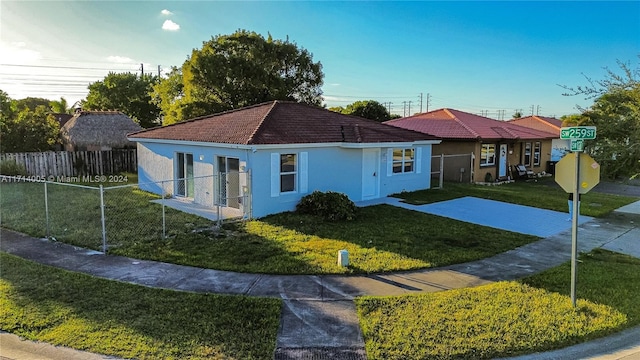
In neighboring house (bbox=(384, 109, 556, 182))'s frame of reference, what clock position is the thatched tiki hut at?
The thatched tiki hut is roughly at 4 o'clock from the neighboring house.

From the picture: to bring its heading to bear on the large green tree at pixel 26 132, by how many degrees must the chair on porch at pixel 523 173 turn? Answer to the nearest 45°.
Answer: approximately 90° to its right

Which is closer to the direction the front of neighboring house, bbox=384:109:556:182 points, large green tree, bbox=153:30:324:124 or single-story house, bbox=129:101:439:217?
the single-story house

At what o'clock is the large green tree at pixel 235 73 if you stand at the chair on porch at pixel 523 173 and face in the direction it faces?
The large green tree is roughly at 4 o'clock from the chair on porch.

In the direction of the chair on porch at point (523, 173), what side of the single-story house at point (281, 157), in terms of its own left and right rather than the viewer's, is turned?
left

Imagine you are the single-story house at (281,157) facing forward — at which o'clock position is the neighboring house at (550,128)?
The neighboring house is roughly at 9 o'clock from the single-story house.

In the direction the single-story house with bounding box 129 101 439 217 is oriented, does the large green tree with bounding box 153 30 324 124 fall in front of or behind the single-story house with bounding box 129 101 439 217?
behind

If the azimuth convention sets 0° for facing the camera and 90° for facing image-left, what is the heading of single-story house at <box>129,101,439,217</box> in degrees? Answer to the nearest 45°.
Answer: approximately 315°

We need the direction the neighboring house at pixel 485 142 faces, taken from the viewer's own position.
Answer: facing the viewer and to the right of the viewer

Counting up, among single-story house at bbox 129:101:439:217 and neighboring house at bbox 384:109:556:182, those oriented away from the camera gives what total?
0

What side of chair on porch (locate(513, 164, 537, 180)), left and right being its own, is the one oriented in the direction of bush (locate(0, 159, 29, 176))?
right

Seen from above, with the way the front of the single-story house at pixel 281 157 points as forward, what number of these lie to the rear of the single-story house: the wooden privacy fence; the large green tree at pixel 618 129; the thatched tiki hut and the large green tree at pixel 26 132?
3

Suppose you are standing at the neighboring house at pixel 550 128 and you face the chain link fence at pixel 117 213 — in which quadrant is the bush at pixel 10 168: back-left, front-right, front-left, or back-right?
front-right
